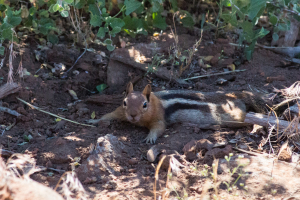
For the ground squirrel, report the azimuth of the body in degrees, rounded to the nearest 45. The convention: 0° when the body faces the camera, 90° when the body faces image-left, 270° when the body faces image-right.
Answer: approximately 90°

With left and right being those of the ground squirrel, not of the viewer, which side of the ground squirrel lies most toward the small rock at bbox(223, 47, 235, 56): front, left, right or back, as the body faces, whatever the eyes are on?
right

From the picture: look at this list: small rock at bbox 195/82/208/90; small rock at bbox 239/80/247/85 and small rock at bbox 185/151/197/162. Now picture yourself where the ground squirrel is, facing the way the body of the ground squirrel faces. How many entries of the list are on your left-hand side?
1

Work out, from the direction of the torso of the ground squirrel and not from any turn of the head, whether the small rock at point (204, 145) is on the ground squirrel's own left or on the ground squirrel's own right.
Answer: on the ground squirrel's own left

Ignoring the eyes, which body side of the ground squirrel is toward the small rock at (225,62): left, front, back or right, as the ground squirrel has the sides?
right

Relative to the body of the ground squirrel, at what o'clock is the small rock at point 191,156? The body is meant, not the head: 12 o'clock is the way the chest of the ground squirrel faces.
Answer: The small rock is roughly at 9 o'clock from the ground squirrel.

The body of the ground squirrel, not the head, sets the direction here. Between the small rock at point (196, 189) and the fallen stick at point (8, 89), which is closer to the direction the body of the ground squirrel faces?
the fallen stick

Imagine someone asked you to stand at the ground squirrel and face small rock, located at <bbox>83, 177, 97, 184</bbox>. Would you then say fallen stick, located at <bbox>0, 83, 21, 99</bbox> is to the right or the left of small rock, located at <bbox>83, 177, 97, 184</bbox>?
right

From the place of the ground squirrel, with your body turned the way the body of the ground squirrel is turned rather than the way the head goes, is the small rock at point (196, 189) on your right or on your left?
on your left

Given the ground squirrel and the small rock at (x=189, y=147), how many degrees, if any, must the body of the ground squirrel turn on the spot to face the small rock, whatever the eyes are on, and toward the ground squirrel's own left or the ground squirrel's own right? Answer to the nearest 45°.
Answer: approximately 90° to the ground squirrel's own left
